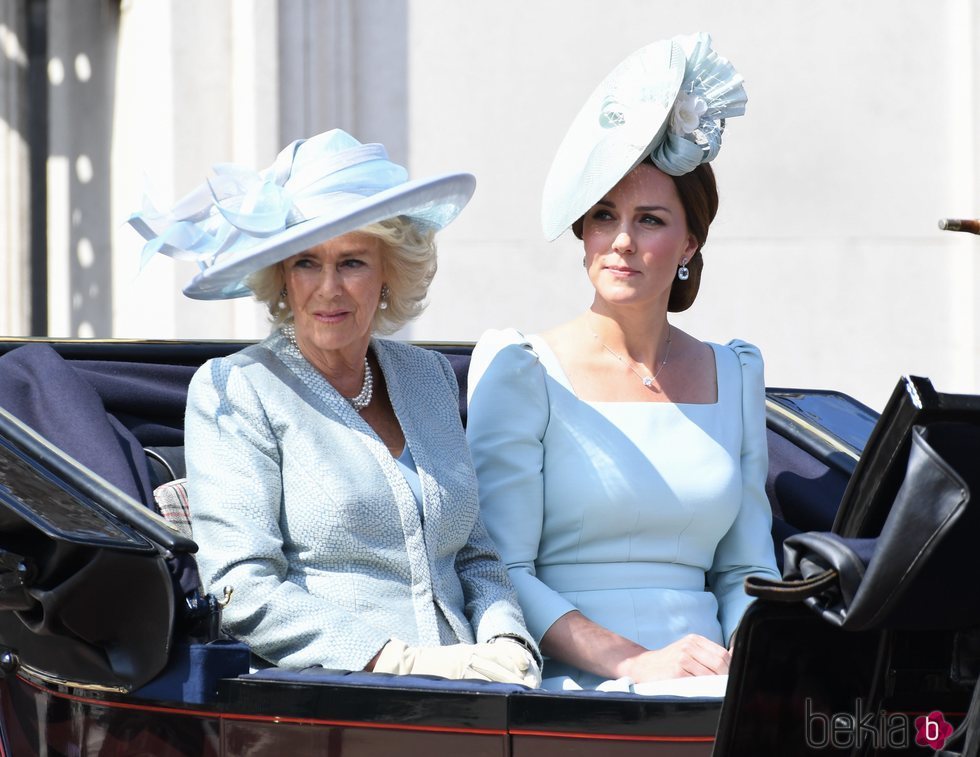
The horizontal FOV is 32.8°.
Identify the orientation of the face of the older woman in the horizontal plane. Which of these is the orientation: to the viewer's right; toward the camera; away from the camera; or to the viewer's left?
toward the camera

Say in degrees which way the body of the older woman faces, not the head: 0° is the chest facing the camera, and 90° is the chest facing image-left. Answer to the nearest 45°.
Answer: approximately 315°
